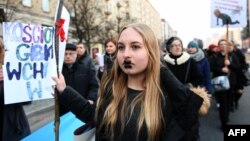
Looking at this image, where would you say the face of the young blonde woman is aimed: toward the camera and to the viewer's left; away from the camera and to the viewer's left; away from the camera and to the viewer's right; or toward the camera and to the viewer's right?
toward the camera and to the viewer's left

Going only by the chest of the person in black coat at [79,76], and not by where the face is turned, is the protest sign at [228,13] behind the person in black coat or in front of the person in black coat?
behind

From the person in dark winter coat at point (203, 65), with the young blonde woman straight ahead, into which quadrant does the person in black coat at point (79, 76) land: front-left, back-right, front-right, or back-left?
front-right

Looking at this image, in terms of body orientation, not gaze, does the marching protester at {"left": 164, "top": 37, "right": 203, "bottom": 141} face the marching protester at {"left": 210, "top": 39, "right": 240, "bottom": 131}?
no

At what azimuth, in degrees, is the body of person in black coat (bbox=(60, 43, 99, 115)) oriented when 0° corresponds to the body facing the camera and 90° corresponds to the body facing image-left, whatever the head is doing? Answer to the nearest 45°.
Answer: approximately 45°

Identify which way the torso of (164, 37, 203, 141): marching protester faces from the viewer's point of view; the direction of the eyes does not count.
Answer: toward the camera

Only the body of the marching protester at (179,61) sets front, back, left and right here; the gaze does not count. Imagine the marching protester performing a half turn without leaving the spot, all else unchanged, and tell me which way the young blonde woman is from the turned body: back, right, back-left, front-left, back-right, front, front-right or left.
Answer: back

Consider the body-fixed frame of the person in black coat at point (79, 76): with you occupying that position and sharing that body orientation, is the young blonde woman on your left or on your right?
on your left

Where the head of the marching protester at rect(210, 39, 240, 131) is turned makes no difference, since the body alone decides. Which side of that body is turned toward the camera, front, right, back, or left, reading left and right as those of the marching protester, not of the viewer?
front

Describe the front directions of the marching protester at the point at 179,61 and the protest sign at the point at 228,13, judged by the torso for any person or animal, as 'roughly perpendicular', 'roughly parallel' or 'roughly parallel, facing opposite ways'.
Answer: roughly parallel

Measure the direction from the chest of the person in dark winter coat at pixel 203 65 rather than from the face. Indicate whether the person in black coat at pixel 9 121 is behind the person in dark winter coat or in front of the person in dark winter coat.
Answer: in front

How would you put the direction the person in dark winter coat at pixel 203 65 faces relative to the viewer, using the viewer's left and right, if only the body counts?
facing the viewer and to the left of the viewer

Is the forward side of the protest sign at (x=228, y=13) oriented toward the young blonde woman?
yes

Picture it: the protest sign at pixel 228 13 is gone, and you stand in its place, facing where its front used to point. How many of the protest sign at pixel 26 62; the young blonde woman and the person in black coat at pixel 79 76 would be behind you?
0

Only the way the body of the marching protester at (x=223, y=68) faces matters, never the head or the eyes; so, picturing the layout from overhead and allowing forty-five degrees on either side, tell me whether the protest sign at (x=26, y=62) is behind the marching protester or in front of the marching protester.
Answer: in front

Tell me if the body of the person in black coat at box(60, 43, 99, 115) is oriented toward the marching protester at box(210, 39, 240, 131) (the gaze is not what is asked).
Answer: no
